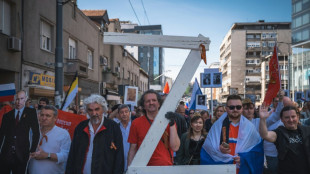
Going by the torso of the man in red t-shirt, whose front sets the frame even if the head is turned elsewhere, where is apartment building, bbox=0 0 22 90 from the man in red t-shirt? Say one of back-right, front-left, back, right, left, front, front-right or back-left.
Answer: back-right

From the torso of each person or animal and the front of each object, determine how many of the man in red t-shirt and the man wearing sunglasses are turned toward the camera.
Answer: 2

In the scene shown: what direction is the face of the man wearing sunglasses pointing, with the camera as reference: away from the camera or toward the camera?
toward the camera

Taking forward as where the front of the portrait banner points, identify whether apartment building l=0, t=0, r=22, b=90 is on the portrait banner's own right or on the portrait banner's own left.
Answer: on the portrait banner's own right

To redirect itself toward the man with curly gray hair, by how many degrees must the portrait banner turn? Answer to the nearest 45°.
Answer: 0° — it already faces them

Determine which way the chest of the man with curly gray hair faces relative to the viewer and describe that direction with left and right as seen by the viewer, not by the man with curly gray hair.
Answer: facing the viewer

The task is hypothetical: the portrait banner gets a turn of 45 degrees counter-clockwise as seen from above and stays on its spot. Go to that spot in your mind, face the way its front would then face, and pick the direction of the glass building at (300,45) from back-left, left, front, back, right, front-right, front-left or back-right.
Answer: left

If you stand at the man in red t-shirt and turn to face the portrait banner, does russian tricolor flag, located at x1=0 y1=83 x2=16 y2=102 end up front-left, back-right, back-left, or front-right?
front-left

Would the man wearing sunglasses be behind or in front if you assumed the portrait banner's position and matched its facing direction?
in front

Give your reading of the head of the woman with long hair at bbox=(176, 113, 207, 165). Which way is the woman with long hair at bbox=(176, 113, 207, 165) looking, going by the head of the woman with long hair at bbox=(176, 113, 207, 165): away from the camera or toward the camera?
toward the camera

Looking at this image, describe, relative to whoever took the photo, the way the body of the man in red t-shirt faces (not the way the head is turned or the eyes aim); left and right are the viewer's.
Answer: facing the viewer

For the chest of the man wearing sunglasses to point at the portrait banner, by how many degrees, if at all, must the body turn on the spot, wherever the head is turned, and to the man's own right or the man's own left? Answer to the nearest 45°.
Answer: approximately 135° to the man's own right
